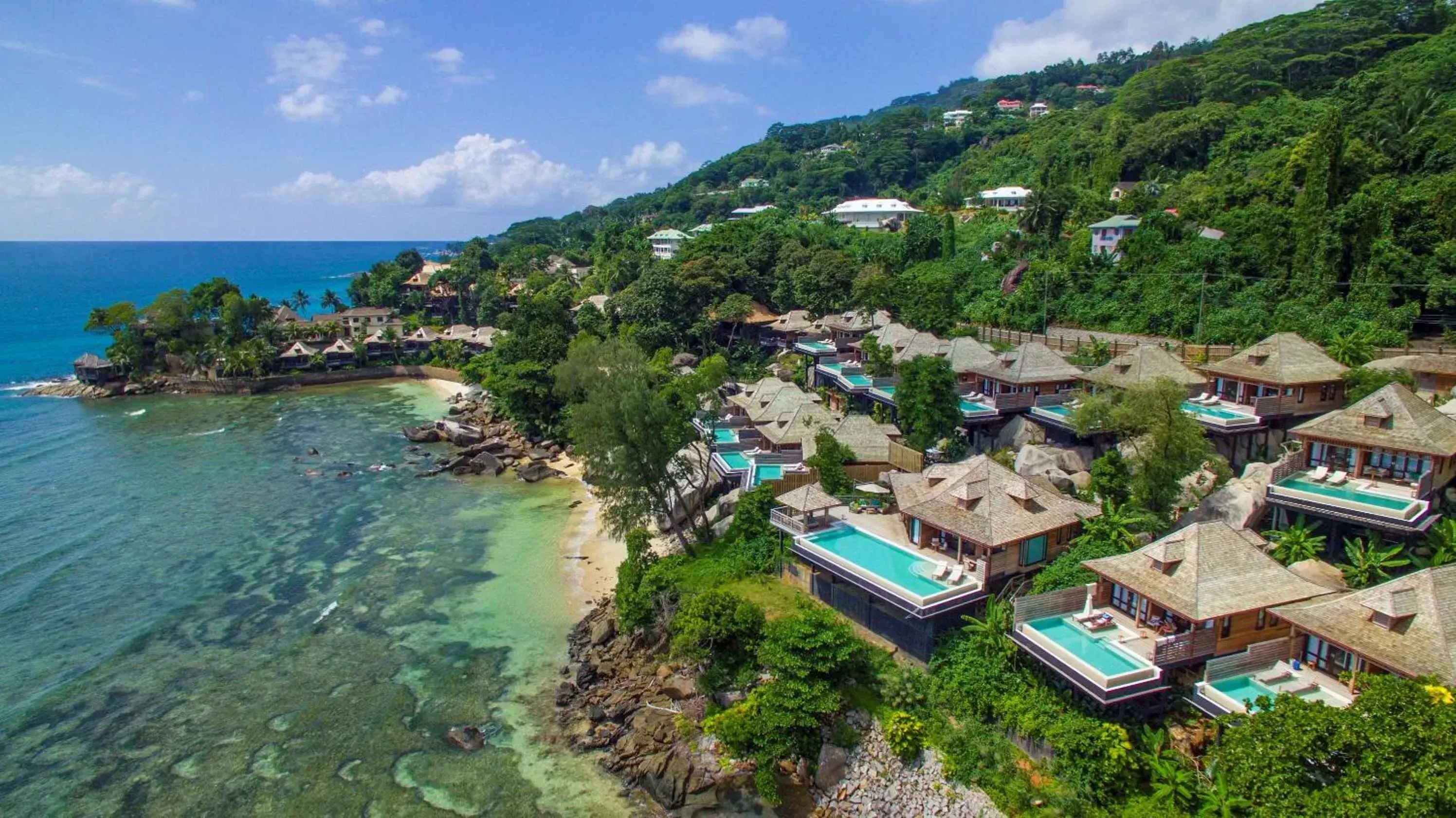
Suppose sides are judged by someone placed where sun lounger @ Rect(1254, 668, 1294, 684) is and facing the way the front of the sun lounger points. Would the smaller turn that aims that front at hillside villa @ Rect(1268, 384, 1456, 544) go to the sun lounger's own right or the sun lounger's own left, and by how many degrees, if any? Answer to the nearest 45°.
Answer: approximately 135° to the sun lounger's own right

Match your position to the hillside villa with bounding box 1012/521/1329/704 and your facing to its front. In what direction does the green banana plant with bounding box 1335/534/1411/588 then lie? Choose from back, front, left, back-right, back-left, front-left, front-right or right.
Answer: back

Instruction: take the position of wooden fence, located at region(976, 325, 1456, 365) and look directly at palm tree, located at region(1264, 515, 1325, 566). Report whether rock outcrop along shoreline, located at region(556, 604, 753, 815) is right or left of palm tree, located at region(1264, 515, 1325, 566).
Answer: right

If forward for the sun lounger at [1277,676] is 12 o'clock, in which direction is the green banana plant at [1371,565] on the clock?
The green banana plant is roughly at 5 o'clock from the sun lounger.

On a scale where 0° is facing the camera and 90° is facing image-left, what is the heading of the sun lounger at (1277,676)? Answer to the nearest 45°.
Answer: approximately 45°

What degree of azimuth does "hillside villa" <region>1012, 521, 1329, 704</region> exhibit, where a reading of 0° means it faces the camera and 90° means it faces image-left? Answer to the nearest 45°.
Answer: approximately 45°

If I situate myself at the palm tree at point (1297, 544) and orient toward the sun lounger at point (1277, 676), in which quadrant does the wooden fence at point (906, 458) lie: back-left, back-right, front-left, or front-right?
back-right

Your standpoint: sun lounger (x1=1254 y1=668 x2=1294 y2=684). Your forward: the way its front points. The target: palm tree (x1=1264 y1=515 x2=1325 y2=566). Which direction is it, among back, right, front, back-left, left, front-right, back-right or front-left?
back-right

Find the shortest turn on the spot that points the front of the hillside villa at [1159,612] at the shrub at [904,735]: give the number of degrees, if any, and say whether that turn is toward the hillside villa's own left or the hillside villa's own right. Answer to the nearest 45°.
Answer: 0° — it already faces it

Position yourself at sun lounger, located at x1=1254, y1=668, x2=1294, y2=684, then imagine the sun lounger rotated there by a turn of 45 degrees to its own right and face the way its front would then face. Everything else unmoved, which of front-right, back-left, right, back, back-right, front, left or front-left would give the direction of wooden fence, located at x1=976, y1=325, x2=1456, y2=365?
right
